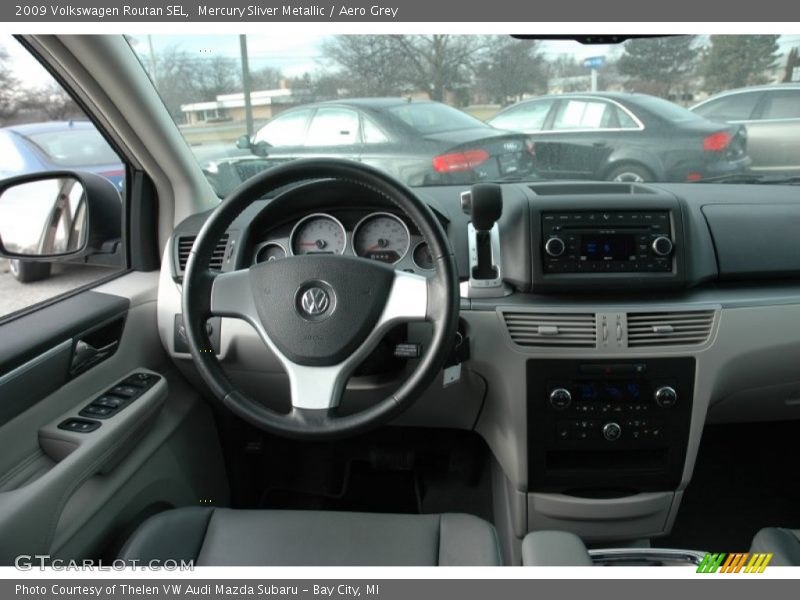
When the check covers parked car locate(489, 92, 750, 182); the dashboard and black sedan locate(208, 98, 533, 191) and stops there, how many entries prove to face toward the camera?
1

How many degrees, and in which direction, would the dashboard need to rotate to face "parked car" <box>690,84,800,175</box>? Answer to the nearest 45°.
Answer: approximately 135° to its left

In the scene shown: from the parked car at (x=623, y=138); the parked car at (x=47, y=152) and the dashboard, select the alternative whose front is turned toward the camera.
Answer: the dashboard

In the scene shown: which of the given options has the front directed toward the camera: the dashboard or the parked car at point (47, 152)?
the dashboard

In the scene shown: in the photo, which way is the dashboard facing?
toward the camera

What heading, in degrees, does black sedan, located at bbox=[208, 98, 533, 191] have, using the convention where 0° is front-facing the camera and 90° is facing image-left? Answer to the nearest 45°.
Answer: approximately 135°

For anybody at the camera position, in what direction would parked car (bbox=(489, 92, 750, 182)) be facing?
facing away from the viewer and to the left of the viewer
